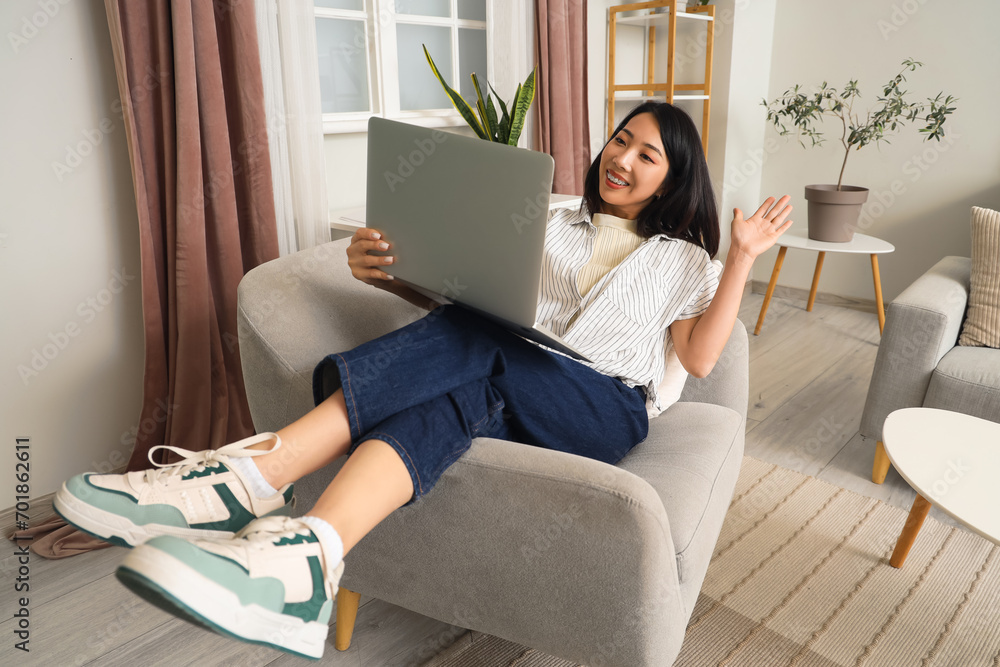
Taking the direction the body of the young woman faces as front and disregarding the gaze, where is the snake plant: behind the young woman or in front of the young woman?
behind

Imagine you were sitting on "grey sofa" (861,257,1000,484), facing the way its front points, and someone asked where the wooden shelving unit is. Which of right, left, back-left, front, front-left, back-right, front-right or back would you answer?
right

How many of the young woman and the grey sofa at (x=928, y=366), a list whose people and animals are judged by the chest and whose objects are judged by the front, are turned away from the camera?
0

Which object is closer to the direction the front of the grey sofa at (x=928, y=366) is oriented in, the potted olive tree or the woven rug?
the woven rug

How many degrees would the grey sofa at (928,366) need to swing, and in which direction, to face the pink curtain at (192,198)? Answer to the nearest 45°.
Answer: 0° — it already faces it

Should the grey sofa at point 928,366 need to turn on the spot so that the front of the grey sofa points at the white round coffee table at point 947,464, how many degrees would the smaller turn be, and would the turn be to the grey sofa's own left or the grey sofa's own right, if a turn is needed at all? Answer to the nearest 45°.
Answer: approximately 45° to the grey sofa's own left

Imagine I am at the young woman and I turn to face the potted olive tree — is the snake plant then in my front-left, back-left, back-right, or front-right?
front-left

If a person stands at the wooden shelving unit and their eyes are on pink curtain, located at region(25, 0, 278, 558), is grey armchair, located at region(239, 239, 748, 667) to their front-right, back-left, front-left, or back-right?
front-left

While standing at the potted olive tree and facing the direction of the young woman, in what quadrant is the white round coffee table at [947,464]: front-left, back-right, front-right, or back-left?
front-left

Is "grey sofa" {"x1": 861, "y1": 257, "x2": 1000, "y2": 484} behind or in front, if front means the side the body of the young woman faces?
behind

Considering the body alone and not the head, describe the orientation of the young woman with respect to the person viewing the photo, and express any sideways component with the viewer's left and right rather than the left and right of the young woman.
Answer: facing the viewer and to the left of the viewer

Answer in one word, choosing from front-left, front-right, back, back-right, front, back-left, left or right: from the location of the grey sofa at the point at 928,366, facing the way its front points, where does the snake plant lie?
front-right

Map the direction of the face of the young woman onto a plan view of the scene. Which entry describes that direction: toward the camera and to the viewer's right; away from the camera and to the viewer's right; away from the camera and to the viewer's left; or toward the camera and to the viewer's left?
toward the camera and to the viewer's left

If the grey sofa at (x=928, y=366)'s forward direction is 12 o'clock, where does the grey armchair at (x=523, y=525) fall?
the grey armchair at (x=523, y=525) is roughly at 11 o'clock from the grey sofa at (x=928, y=366).

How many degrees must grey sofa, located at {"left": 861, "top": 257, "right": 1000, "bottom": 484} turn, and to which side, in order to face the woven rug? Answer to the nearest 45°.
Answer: approximately 45° to its left

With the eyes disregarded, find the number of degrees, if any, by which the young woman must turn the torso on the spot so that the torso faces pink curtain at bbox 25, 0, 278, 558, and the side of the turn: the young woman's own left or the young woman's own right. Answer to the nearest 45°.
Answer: approximately 90° to the young woman's own right

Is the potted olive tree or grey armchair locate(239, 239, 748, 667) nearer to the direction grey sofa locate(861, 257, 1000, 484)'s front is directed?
the grey armchair
